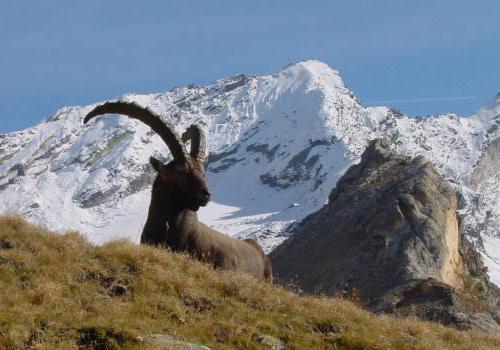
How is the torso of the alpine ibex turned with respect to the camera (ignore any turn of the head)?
to the viewer's left
